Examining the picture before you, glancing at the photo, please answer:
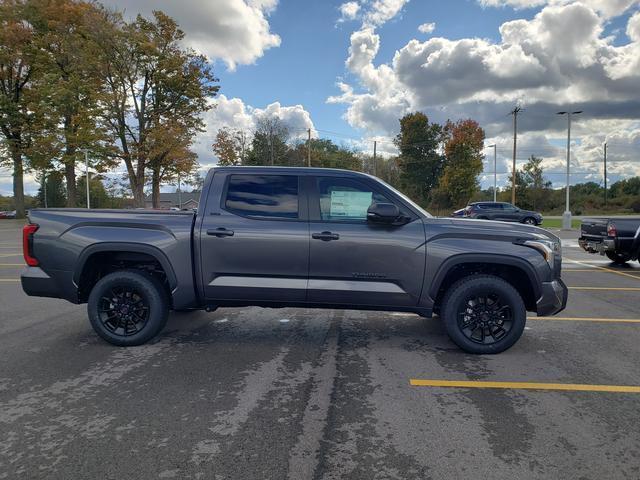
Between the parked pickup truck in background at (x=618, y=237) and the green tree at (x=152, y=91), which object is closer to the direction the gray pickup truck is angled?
the parked pickup truck in background

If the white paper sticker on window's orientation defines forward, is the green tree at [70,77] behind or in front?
behind

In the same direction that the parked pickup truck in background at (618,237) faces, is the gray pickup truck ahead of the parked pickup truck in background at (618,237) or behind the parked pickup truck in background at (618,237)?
behind

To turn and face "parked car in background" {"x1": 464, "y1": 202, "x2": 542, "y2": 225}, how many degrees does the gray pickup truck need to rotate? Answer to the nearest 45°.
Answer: approximately 45° to its left

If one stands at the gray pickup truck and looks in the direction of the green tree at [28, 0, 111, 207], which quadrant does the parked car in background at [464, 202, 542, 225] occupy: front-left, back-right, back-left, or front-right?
front-right

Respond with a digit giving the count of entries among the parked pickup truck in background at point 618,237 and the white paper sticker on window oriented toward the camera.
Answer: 1

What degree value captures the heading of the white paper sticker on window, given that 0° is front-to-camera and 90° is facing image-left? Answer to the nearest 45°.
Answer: approximately 0°

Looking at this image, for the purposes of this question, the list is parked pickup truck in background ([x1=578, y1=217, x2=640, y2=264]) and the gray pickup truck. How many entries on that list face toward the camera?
0

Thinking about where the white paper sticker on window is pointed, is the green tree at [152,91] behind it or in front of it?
behind

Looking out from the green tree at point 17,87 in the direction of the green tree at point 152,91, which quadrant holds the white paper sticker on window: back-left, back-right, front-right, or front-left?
front-right

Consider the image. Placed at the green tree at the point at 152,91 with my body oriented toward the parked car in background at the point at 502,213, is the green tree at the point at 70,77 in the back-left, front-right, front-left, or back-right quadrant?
back-right

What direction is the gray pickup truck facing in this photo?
to the viewer's right

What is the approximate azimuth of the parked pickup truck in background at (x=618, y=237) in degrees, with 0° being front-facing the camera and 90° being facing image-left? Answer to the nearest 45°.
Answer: approximately 225°

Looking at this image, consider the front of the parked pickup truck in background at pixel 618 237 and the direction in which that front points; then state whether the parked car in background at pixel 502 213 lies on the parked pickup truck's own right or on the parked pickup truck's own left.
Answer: on the parked pickup truck's own left

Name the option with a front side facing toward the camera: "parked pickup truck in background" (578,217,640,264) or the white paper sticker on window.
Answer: the white paper sticker on window

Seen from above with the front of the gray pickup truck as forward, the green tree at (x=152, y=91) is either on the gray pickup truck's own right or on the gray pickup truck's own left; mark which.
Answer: on the gray pickup truck's own left
